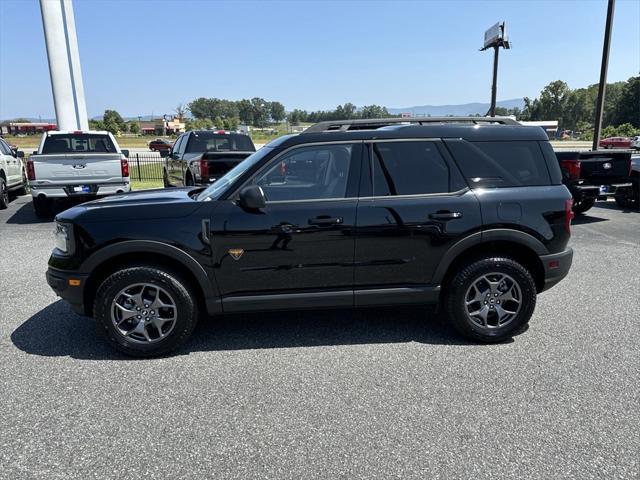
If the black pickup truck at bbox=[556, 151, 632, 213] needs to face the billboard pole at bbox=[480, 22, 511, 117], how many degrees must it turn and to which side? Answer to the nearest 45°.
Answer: approximately 45° to its right

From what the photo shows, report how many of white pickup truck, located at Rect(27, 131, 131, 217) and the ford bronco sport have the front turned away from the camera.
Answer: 1

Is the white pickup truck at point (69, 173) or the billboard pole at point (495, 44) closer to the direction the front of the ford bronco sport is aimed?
the white pickup truck

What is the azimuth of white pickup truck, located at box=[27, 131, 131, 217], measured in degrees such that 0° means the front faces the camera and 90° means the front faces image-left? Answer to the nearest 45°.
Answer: approximately 180°

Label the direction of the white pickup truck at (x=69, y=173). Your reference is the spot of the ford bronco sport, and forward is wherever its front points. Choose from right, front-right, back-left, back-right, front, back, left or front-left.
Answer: front-right

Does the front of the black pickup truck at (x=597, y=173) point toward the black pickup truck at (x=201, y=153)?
no

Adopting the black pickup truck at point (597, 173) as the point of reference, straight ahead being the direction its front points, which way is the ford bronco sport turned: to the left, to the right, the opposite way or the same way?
to the left

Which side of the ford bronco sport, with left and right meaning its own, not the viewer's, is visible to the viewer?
left

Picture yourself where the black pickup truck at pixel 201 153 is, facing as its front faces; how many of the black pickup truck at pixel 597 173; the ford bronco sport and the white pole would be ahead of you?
1

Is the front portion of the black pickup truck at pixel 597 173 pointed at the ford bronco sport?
no

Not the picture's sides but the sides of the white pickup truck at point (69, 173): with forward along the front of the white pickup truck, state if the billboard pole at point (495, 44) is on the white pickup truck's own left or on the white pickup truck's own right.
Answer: on the white pickup truck's own right

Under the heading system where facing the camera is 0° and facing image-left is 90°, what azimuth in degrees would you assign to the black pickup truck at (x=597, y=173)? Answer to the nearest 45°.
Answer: approximately 135°

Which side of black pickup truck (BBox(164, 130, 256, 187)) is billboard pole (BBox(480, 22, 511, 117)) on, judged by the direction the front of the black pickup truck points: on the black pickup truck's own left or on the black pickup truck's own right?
on the black pickup truck's own right

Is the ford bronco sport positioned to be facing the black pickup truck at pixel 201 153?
no

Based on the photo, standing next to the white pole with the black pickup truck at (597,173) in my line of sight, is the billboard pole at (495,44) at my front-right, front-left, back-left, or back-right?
front-left

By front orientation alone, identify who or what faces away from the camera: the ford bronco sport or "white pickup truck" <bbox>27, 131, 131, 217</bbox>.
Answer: the white pickup truck

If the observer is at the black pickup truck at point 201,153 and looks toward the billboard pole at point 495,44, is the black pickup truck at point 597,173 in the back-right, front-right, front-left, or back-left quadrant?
front-right
